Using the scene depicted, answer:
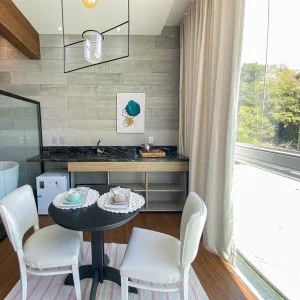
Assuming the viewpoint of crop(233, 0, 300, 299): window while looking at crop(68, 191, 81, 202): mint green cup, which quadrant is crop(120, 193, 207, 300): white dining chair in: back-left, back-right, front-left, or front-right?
front-left

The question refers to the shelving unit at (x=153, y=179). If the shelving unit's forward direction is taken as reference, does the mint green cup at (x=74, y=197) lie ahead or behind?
ahead

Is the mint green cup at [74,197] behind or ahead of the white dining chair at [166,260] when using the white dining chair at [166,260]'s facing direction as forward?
ahead

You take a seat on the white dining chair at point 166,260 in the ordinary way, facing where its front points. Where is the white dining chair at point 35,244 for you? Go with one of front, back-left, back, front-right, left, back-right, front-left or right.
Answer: front

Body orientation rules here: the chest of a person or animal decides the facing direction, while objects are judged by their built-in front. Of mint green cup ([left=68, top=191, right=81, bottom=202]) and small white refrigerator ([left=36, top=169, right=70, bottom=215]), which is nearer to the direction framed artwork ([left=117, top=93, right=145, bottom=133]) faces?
the mint green cup

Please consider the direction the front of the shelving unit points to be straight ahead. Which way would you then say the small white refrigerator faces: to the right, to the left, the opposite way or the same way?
the same way

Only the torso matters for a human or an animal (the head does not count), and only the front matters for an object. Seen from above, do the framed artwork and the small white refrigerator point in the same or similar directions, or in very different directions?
same or similar directions

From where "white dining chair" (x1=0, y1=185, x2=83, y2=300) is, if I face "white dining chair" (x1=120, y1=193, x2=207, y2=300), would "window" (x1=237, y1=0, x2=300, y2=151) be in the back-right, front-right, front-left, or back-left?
front-left

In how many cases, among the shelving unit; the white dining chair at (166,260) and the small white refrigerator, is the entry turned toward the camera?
2

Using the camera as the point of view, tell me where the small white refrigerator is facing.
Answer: facing the viewer

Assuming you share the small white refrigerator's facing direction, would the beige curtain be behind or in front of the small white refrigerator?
in front

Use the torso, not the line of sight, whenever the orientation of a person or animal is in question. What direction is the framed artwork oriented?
toward the camera

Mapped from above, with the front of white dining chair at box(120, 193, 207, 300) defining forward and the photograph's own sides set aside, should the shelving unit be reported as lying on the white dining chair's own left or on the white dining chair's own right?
on the white dining chair's own right

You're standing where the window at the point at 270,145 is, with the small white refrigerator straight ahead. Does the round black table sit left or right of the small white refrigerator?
left

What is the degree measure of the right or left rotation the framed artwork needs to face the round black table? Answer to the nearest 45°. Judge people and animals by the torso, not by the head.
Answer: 0° — it already faces it
